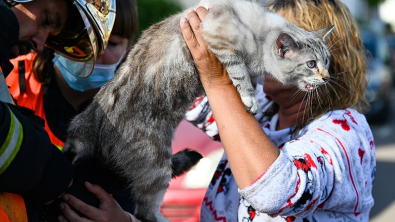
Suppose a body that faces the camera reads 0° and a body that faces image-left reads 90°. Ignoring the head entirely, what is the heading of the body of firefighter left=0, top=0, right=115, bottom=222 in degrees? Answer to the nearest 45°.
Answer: approximately 270°

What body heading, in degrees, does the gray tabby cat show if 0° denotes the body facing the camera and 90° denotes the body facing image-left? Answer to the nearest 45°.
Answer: approximately 270°
